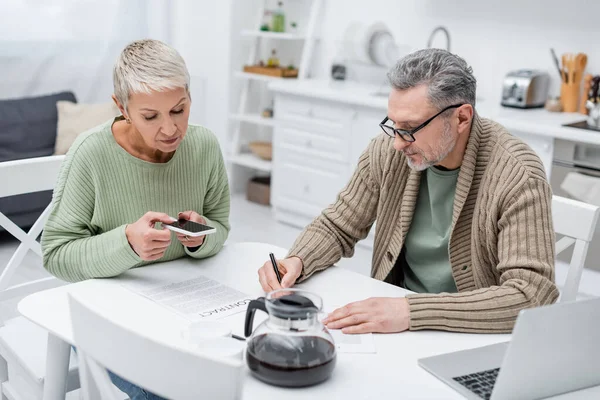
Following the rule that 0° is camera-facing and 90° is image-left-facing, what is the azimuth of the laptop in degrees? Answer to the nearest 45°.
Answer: approximately 135°

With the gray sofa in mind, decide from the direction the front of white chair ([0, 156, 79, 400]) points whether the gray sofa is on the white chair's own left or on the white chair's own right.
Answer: on the white chair's own left

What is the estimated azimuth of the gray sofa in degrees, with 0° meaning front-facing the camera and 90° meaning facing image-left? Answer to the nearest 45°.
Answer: approximately 315°

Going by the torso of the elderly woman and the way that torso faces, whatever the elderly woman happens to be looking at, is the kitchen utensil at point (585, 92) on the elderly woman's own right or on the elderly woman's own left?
on the elderly woman's own left

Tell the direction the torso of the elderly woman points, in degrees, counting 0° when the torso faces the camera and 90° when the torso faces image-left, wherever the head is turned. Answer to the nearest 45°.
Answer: approximately 315°

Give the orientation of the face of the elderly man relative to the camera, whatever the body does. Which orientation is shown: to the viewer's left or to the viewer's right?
to the viewer's left

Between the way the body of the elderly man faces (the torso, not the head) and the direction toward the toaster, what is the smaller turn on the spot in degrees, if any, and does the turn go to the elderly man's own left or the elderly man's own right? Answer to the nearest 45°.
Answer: approximately 135° to the elderly man's own right

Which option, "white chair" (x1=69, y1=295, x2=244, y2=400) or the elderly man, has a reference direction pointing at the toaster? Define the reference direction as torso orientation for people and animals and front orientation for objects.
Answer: the white chair
